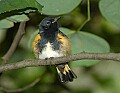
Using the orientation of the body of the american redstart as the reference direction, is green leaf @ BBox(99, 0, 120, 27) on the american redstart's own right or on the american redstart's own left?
on the american redstart's own left

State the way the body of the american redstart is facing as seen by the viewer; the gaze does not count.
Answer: toward the camera
